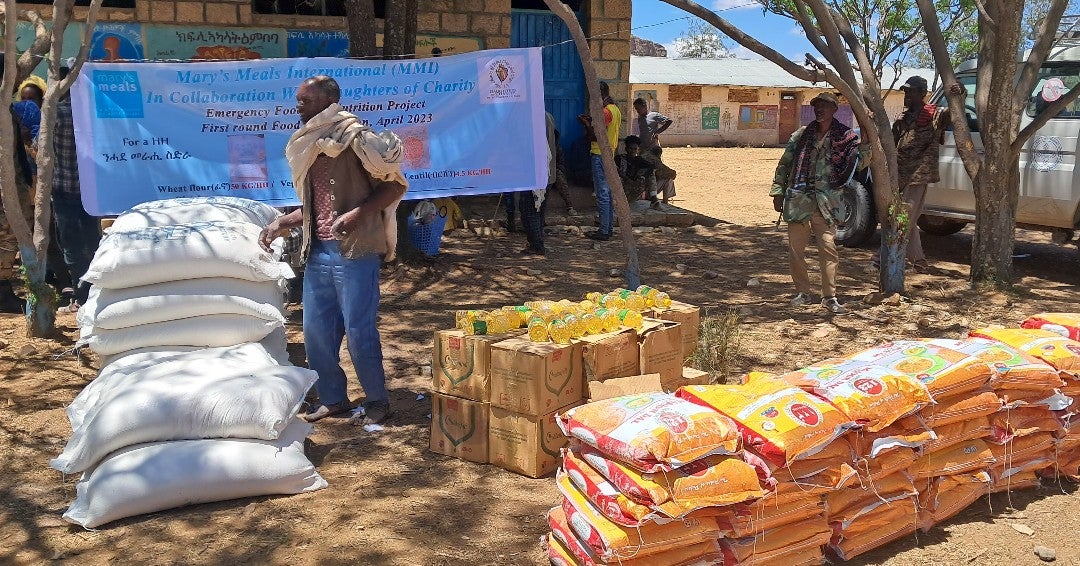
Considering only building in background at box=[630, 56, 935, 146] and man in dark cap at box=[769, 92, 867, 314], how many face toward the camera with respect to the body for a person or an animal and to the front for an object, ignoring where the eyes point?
2

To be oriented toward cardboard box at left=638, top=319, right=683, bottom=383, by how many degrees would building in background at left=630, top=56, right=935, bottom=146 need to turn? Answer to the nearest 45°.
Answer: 0° — it already faces it

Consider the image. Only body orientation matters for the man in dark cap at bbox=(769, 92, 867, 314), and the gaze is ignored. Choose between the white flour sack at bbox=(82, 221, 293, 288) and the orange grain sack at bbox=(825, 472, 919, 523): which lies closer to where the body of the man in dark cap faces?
the orange grain sack

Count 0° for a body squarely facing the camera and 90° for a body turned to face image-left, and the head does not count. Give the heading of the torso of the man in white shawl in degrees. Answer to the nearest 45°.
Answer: approximately 45°

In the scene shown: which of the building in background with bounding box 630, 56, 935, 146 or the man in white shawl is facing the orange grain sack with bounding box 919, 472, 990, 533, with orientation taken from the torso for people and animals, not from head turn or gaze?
the building in background

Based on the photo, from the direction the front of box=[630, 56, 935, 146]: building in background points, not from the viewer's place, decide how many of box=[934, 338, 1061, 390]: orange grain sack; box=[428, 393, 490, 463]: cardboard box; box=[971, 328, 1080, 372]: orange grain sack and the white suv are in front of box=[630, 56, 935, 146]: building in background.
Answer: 4

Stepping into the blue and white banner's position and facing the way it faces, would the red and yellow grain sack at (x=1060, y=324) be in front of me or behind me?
in front

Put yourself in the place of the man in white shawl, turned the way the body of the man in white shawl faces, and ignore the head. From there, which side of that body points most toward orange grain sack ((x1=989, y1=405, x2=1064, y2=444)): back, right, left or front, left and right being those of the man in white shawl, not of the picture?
left

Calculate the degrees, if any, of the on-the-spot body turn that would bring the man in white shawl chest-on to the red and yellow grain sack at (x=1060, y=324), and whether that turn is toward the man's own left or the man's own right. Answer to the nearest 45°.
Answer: approximately 135° to the man's own left

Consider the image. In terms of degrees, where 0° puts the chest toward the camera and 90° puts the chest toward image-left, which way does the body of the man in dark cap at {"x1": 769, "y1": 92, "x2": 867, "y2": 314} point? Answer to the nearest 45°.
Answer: approximately 0°

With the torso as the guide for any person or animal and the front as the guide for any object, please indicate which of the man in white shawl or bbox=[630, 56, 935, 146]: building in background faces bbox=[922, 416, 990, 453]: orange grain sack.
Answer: the building in background

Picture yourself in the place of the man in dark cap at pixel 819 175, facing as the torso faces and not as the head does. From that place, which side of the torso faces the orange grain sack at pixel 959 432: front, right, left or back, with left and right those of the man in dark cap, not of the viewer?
front
